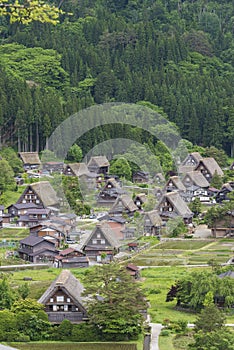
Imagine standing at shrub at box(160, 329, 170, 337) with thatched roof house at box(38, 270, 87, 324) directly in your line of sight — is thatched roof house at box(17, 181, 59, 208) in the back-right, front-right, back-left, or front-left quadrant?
front-right

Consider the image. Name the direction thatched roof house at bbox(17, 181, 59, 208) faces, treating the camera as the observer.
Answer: facing the viewer and to the left of the viewer

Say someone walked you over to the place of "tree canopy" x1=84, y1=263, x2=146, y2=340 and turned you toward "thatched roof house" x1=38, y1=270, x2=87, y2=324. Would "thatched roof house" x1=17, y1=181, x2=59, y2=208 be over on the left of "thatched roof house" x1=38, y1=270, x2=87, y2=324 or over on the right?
right

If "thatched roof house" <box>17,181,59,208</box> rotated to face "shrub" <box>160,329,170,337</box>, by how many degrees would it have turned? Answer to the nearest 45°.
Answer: approximately 45° to its left

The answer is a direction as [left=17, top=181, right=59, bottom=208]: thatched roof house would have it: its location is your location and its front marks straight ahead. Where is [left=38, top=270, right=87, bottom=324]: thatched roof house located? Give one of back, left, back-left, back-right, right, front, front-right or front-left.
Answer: front-left

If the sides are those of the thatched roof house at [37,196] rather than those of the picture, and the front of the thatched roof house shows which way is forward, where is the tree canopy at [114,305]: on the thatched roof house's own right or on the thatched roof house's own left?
on the thatched roof house's own left

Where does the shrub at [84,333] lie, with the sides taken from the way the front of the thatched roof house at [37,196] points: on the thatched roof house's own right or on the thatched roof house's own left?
on the thatched roof house's own left
